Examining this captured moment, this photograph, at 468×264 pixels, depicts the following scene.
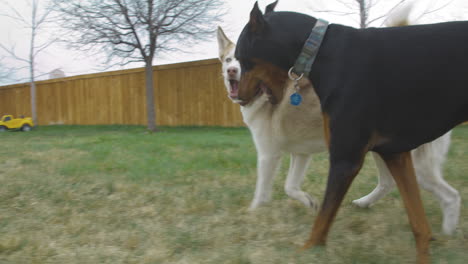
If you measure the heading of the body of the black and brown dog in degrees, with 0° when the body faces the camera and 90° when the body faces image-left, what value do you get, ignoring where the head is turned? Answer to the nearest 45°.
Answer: approximately 90°

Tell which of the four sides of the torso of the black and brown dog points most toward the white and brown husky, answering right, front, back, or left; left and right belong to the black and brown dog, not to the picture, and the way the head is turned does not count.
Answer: right

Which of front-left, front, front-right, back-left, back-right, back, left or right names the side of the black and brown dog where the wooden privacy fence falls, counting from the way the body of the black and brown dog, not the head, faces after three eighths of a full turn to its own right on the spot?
left

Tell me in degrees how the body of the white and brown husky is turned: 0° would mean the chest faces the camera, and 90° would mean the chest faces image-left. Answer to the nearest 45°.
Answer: approximately 90°

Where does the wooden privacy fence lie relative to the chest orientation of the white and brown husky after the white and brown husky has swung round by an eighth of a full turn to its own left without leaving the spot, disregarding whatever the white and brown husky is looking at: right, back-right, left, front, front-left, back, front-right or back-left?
right

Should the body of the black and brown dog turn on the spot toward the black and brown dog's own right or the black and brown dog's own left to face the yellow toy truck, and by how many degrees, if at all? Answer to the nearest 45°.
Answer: approximately 45° to the black and brown dog's own right

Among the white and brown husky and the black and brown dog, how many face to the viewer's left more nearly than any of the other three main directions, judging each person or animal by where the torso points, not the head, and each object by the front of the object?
2

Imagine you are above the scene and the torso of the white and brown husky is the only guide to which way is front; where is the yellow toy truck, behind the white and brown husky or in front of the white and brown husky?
in front
